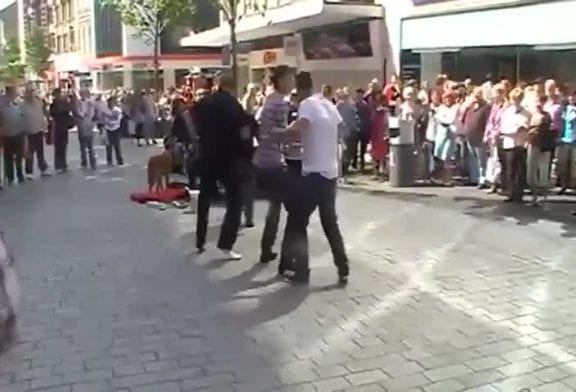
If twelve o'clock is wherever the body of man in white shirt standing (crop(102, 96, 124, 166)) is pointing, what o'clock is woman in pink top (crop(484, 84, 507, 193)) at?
The woman in pink top is roughly at 11 o'clock from the man in white shirt standing.

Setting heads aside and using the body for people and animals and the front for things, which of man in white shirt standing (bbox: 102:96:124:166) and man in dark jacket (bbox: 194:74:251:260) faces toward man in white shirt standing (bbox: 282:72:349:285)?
man in white shirt standing (bbox: 102:96:124:166)

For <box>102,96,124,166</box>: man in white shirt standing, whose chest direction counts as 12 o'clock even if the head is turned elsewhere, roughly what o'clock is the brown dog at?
The brown dog is roughly at 12 o'clock from the man in white shirt standing.

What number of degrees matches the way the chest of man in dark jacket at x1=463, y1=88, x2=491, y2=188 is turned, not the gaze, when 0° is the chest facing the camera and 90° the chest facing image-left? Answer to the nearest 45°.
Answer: approximately 45°

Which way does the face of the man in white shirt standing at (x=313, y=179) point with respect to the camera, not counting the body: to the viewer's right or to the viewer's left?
to the viewer's left

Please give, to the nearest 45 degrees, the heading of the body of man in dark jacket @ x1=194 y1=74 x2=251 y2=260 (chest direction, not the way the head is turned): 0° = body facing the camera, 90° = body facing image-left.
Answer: approximately 225°

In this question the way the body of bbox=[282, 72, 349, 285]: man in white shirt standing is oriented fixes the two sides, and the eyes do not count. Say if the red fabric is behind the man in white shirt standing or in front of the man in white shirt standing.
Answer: in front

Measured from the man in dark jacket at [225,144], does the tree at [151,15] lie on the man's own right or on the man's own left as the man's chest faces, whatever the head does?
on the man's own left

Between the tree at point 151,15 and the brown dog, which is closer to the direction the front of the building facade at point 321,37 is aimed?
the brown dog

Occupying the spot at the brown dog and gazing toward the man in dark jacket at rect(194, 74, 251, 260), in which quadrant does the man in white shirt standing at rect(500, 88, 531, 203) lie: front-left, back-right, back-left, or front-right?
front-left

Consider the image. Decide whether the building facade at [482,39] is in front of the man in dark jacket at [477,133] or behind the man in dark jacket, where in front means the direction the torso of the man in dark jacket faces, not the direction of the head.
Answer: behind

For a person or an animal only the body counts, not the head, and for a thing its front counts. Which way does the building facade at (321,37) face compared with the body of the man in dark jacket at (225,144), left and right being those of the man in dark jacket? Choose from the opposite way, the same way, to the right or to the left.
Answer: the opposite way

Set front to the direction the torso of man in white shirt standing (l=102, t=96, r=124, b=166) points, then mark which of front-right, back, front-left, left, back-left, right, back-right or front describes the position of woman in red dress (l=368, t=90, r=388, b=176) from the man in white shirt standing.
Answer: front-left

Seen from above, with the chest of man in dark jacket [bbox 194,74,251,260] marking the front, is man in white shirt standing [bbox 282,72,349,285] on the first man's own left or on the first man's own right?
on the first man's own right
